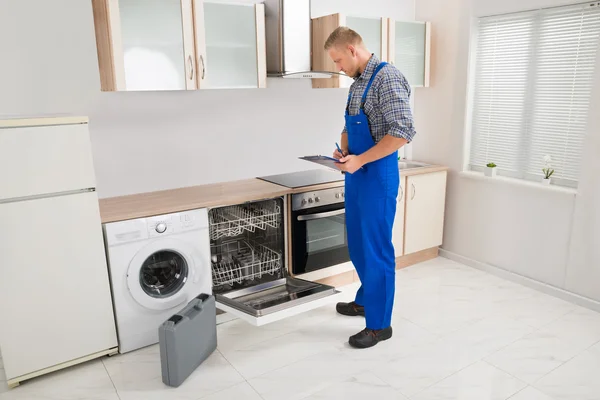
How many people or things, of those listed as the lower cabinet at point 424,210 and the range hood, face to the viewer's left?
0

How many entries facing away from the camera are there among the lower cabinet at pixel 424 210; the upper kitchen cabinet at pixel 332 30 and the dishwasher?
0

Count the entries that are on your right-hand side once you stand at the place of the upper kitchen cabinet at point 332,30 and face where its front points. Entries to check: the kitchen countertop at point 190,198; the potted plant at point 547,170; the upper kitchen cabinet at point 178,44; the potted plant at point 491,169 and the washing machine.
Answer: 3

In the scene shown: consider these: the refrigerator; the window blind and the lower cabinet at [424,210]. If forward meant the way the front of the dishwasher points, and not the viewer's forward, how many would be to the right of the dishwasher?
1

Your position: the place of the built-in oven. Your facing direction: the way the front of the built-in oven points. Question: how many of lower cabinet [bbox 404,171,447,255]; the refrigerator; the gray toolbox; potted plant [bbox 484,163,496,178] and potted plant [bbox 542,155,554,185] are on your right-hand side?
2

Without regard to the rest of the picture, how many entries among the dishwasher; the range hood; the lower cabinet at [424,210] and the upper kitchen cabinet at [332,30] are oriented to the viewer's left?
0

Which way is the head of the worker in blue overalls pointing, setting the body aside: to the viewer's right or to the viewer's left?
to the viewer's left

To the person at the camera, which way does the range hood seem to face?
facing the viewer and to the right of the viewer

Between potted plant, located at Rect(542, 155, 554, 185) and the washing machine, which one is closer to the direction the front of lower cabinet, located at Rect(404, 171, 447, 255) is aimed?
the potted plant

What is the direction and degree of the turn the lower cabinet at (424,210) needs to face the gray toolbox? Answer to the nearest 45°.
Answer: approximately 90° to its right

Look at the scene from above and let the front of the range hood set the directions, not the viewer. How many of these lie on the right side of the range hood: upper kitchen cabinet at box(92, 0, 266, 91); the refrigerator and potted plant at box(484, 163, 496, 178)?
2

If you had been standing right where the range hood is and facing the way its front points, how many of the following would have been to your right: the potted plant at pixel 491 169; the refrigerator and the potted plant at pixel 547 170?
1

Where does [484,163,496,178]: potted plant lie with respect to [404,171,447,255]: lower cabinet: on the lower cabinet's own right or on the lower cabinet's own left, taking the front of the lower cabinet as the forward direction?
on the lower cabinet's own left

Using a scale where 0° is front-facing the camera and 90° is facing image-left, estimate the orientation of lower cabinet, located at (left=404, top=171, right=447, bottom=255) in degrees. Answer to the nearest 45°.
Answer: approximately 315°
